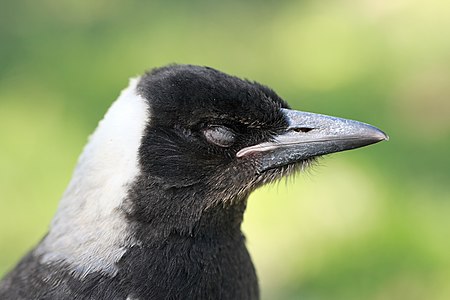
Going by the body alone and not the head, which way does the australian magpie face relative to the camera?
to the viewer's right
